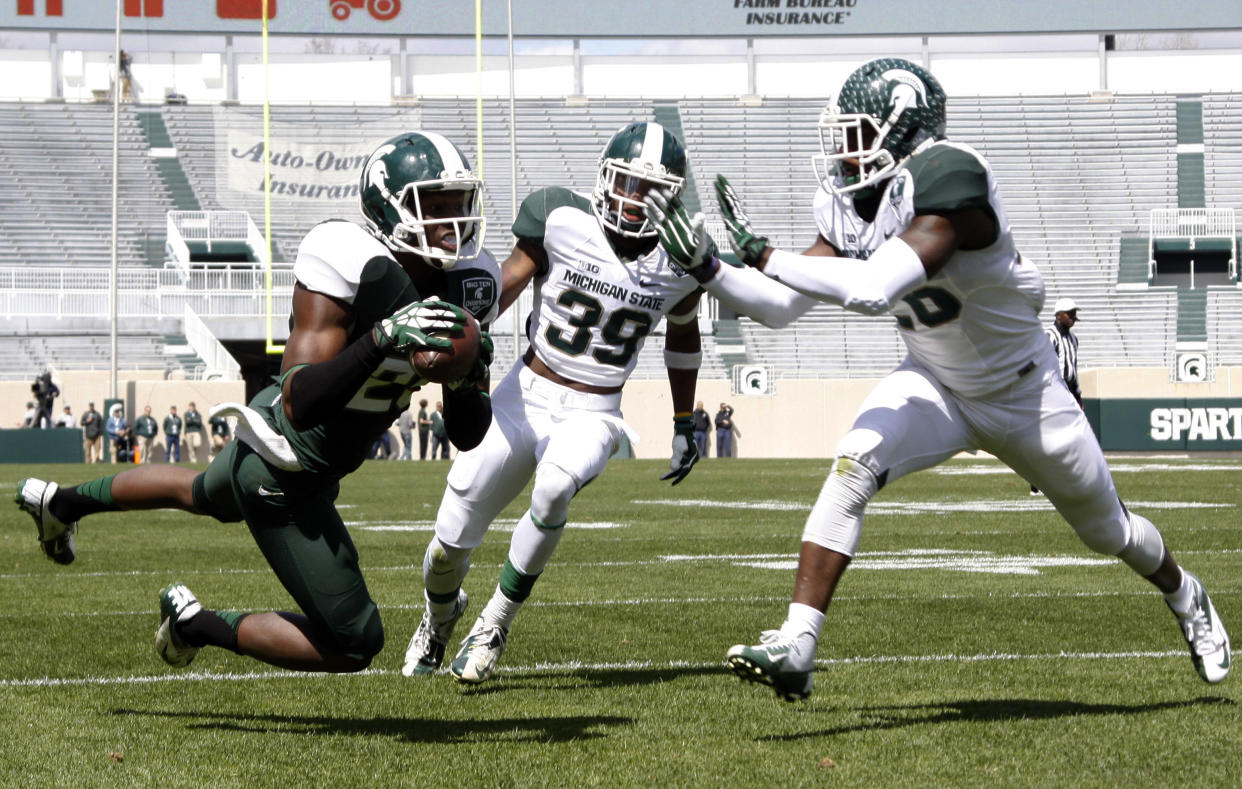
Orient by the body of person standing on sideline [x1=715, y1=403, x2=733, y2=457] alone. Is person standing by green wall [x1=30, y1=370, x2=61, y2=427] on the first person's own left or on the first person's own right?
on the first person's own right

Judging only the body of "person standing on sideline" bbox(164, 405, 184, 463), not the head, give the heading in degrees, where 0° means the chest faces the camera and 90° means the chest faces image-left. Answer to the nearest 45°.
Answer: approximately 0°

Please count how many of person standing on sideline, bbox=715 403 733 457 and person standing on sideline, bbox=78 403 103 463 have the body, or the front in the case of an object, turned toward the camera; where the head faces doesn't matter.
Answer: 2

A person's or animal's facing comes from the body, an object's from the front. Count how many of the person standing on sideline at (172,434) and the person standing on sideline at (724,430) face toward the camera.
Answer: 2
